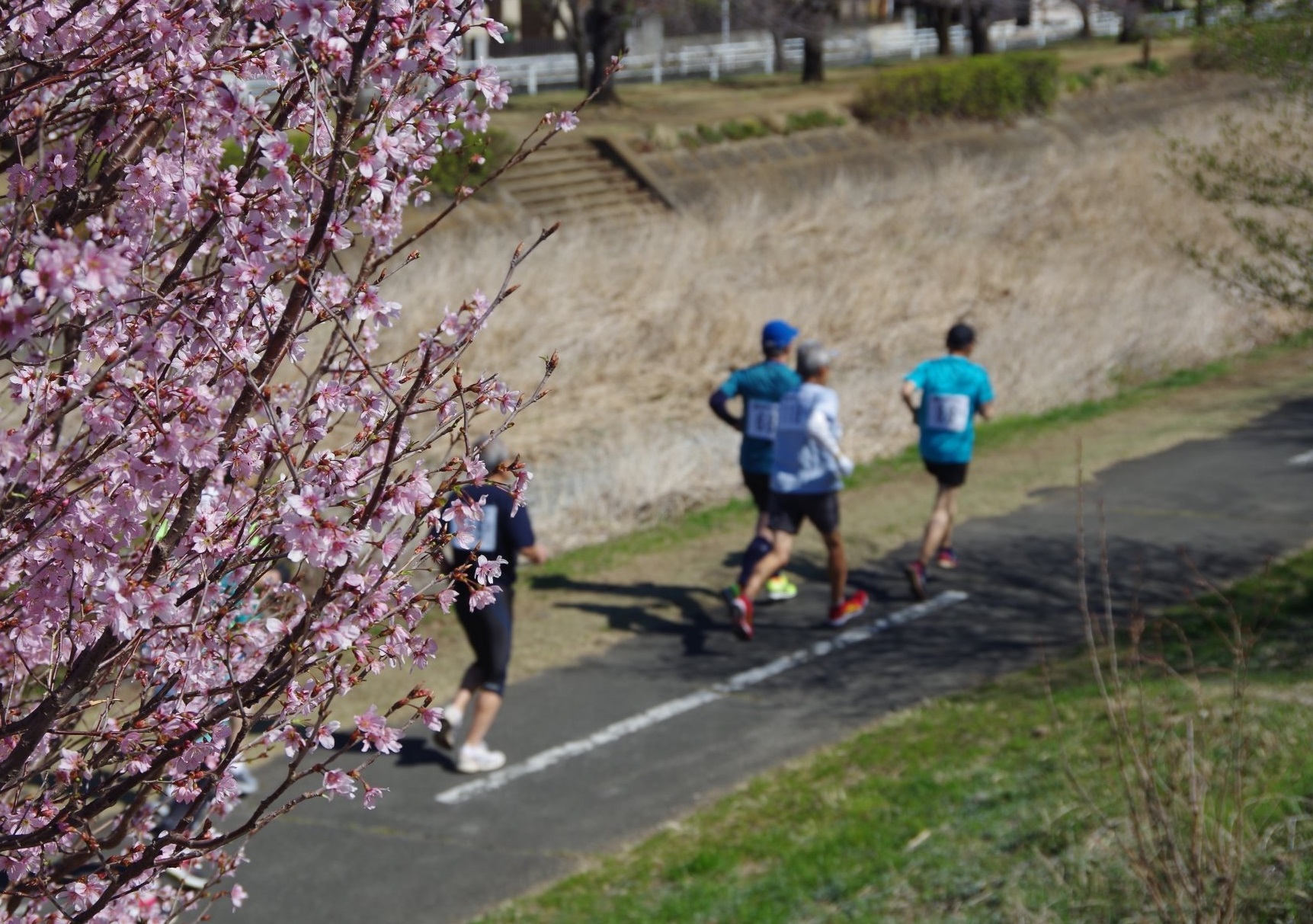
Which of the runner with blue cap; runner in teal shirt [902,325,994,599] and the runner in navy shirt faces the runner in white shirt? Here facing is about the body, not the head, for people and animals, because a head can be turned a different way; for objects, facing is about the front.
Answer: the runner in navy shirt

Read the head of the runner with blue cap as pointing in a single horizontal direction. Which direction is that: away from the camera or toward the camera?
away from the camera

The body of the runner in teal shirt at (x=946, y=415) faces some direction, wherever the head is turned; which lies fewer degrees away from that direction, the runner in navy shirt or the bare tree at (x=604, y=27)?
the bare tree

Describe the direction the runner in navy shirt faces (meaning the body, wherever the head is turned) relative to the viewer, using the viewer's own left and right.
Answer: facing away from the viewer and to the right of the viewer

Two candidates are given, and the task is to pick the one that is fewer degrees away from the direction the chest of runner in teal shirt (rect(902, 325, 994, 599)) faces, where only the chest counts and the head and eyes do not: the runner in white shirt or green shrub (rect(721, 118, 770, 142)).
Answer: the green shrub

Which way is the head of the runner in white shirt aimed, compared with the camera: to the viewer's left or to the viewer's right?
to the viewer's right

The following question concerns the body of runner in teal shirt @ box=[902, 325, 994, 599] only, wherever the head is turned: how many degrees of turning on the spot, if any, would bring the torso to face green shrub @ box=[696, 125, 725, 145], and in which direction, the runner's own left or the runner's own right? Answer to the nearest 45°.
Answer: approximately 45° to the runner's own left

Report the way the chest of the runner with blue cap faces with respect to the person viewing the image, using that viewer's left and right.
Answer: facing away from the viewer and to the right of the viewer

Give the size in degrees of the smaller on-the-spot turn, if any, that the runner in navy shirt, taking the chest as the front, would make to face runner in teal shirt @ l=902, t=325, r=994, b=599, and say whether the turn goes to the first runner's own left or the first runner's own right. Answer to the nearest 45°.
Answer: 0° — they already face them

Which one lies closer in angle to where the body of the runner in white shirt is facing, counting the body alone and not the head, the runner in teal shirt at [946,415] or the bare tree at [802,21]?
the runner in teal shirt
